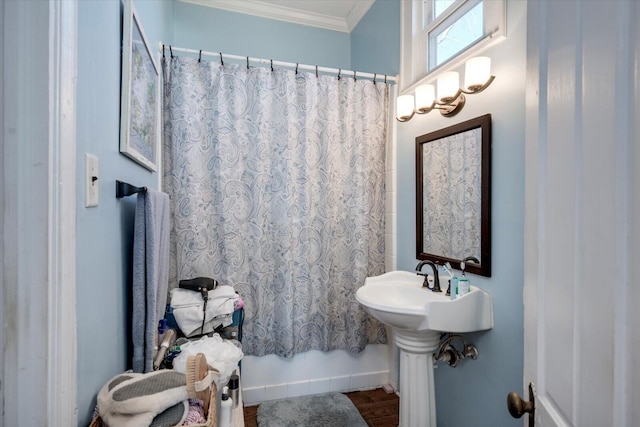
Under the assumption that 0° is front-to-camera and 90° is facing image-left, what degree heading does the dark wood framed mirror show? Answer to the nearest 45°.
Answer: approximately 45°

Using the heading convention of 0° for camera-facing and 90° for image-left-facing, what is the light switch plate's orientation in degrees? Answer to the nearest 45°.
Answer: approximately 315°

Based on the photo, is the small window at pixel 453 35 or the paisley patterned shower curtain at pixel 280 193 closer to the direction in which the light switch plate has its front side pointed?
the small window

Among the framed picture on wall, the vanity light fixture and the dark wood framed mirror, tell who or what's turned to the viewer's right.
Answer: the framed picture on wall

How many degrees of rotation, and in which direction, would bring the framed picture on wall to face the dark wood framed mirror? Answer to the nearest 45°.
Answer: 0° — it already faces it

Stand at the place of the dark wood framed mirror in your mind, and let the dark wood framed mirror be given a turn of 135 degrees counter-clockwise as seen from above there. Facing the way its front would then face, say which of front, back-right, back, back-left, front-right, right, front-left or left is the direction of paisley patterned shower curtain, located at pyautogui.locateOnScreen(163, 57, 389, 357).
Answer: back

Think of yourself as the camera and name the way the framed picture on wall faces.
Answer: facing to the right of the viewer

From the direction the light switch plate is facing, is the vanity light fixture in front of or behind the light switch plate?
in front

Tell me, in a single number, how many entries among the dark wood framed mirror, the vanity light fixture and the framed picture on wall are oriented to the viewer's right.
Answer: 1
